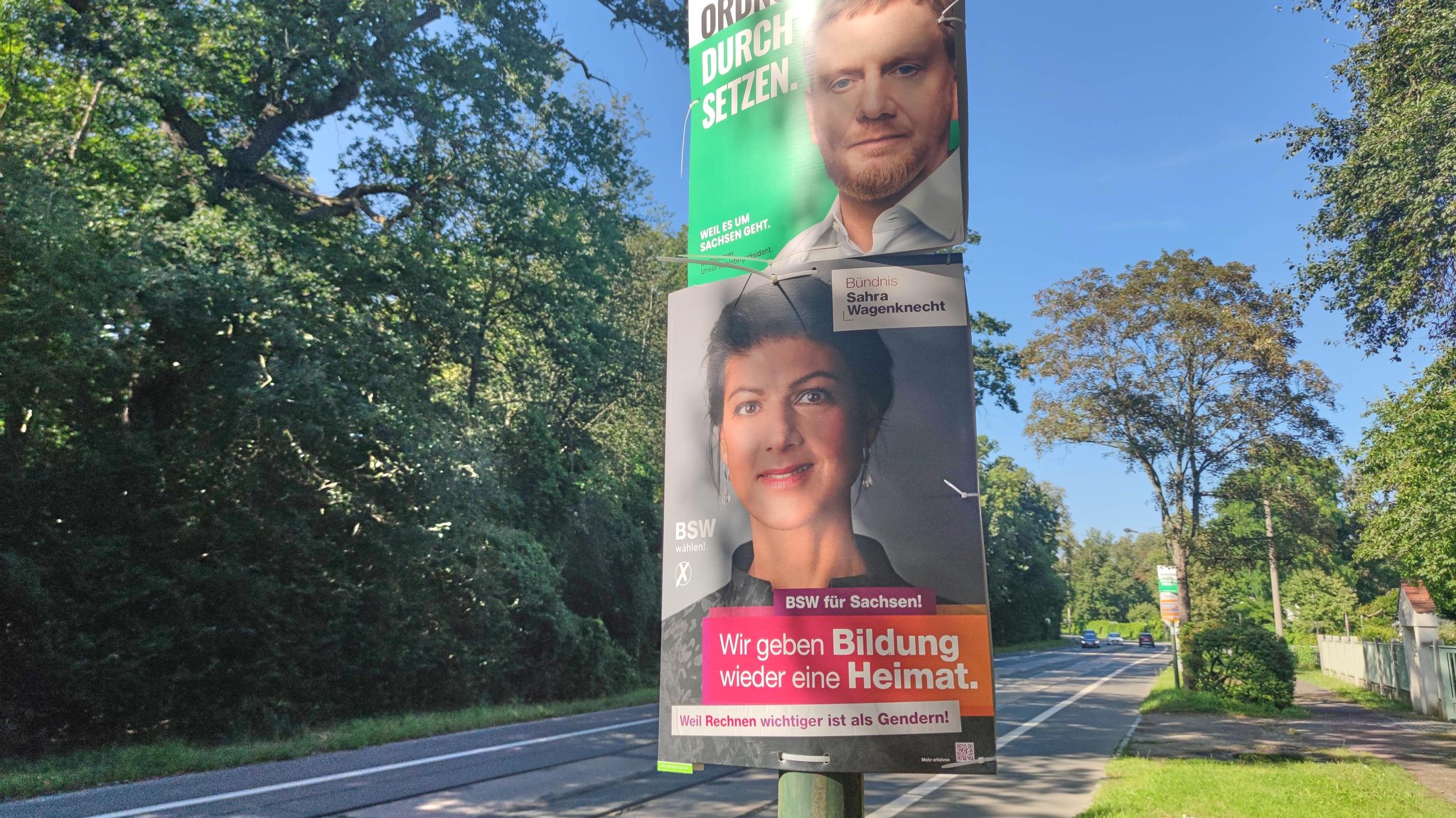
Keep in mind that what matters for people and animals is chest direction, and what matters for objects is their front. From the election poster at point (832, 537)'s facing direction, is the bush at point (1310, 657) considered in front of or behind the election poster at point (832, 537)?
behind

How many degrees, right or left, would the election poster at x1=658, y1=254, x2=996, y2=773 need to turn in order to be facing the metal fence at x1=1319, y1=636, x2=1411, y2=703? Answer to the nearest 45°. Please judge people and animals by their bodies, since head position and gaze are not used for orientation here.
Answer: approximately 135° to its left

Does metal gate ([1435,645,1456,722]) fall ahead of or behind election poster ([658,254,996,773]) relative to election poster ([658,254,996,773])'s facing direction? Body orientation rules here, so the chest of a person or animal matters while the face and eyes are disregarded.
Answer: behind

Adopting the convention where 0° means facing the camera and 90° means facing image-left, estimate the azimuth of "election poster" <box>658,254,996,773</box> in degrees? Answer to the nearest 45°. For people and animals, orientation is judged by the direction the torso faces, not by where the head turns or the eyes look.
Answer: approximately 0°

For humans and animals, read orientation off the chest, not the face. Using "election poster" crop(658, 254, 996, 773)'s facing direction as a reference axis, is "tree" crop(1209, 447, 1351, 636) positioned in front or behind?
behind
